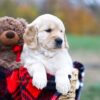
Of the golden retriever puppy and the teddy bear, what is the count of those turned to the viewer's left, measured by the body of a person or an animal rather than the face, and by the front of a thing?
0

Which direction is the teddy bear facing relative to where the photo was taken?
toward the camera

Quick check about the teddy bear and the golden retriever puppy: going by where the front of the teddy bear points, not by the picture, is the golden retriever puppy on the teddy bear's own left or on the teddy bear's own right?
on the teddy bear's own left
